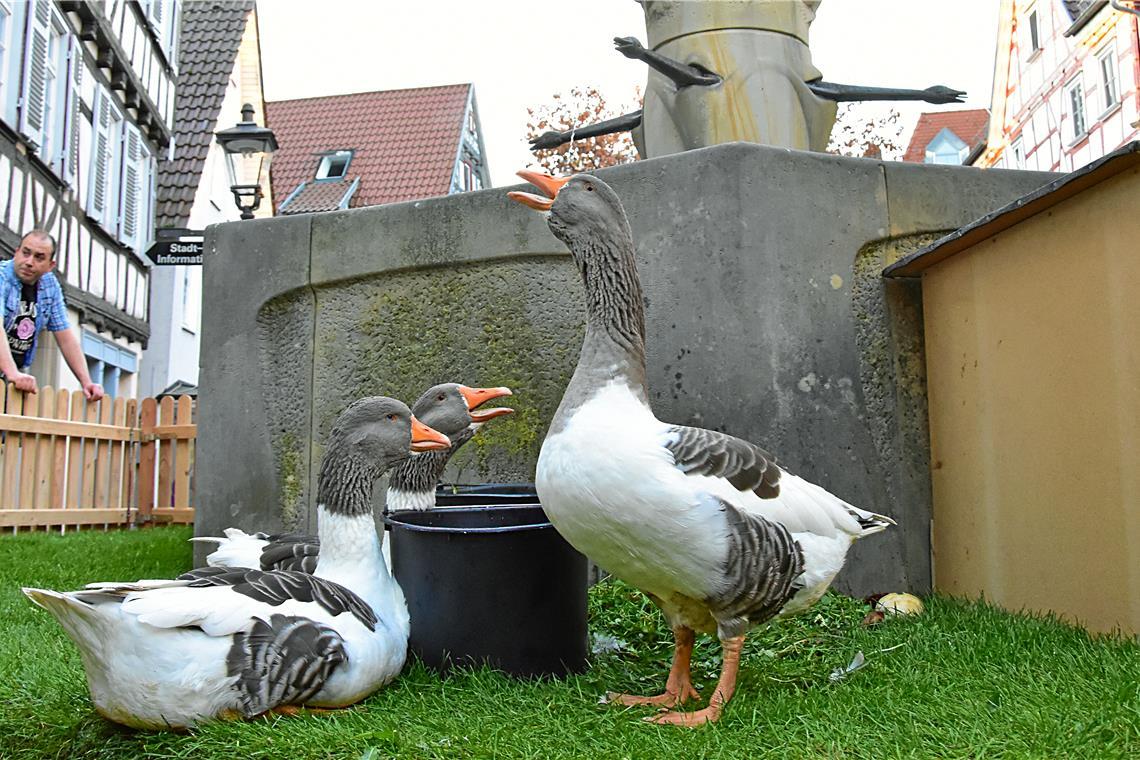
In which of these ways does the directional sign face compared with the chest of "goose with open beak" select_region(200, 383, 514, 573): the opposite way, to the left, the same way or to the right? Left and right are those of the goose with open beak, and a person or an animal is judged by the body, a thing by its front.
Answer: to the right

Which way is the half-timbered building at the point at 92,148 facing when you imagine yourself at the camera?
facing the viewer and to the right of the viewer

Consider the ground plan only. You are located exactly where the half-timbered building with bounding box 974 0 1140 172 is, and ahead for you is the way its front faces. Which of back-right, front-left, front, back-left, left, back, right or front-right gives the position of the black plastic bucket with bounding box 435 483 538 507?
front-left

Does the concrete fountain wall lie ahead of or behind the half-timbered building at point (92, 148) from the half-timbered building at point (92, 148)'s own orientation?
ahead

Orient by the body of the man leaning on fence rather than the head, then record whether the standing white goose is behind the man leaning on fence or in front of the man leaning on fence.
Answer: in front

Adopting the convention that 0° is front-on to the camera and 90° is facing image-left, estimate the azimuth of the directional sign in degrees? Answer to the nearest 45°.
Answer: approximately 0°

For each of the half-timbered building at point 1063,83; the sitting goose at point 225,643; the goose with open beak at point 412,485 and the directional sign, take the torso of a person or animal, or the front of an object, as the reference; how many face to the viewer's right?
2

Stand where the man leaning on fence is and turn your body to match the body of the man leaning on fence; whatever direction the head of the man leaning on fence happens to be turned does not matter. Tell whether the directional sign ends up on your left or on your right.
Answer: on your left

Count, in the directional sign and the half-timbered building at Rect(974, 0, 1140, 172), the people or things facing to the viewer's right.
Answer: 0

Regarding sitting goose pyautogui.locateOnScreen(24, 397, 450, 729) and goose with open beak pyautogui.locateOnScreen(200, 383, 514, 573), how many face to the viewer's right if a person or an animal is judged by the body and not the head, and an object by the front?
2

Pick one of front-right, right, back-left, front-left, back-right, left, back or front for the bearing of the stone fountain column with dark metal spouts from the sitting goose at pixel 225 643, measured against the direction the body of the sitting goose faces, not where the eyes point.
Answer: front-left

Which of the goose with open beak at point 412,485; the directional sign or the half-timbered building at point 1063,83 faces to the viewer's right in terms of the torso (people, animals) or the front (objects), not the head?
the goose with open beak

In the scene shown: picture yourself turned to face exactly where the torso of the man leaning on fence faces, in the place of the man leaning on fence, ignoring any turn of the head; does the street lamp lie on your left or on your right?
on your left

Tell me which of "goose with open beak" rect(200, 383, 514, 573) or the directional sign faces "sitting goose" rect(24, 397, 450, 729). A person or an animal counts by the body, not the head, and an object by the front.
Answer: the directional sign

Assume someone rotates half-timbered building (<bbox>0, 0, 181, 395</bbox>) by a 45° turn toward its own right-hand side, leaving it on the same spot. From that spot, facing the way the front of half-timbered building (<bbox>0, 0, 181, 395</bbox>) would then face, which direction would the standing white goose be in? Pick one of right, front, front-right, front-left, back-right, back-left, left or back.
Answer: front

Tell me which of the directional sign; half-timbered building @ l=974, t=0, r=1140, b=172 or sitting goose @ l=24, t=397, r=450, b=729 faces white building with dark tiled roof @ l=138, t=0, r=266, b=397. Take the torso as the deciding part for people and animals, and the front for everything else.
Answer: half-timbered building @ l=974, t=0, r=1140, b=172

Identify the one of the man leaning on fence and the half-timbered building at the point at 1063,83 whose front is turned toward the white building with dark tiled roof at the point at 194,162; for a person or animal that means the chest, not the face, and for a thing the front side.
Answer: the half-timbered building at the point at 1063,83

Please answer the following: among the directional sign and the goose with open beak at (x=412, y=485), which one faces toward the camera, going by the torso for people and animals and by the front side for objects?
the directional sign
